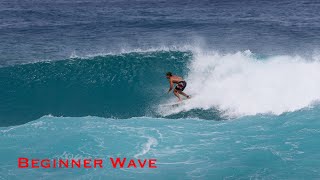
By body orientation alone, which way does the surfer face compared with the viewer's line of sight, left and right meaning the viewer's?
facing to the left of the viewer
